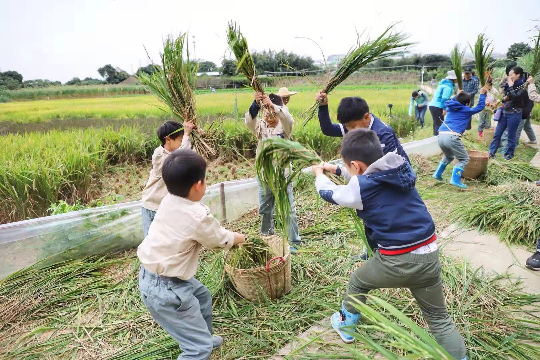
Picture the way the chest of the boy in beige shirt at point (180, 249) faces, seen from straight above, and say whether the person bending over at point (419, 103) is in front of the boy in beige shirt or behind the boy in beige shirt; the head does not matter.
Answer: in front

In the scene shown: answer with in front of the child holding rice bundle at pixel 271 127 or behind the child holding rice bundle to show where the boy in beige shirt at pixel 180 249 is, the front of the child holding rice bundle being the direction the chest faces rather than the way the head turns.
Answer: in front

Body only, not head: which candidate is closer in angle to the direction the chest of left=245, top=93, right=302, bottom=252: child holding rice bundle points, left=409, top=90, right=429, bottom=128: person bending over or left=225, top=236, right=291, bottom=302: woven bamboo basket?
the woven bamboo basket

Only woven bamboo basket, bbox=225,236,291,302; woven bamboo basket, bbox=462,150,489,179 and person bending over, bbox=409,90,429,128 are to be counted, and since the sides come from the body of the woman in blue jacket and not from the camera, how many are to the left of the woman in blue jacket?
1

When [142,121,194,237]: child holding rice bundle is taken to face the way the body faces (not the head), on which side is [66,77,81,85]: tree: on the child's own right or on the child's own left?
on the child's own left

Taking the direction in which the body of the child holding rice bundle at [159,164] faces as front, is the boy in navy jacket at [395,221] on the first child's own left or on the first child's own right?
on the first child's own right

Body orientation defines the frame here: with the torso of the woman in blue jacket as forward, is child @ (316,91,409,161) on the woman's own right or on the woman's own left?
on the woman's own right

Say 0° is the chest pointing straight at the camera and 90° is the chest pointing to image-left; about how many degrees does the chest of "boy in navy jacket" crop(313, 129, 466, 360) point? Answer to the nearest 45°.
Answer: approximately 135°

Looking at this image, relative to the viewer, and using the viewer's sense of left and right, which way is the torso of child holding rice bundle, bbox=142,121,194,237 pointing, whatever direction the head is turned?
facing to the right of the viewer

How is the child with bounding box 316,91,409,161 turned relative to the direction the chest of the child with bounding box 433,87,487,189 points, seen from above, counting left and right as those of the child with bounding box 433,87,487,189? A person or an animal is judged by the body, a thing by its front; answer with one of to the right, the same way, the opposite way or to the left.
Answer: the opposite way

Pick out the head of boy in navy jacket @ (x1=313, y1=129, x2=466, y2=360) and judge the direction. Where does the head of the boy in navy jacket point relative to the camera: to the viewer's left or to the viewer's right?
to the viewer's left

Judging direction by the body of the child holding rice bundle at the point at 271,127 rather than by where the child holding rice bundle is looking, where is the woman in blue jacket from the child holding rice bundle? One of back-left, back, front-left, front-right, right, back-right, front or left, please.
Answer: back-left

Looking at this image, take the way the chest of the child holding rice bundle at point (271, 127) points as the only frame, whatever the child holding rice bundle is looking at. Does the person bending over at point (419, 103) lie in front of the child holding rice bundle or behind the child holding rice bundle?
behind
